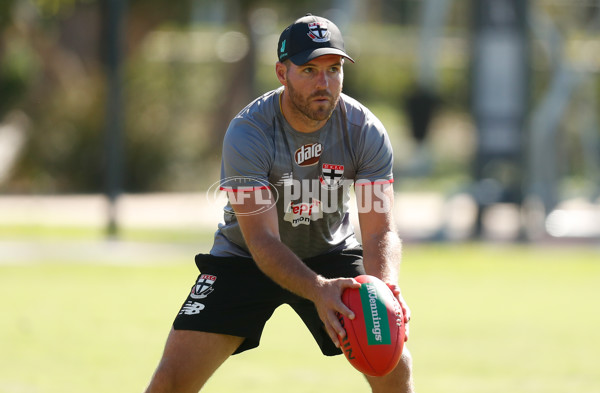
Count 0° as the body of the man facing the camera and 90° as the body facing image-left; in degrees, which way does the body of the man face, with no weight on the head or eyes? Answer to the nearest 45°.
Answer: approximately 315°
